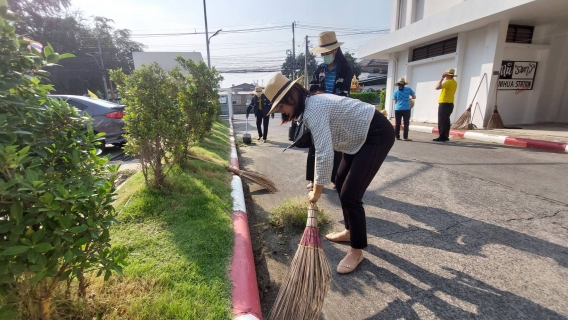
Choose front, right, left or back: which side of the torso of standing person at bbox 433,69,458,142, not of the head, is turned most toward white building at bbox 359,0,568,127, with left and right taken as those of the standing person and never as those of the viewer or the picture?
right

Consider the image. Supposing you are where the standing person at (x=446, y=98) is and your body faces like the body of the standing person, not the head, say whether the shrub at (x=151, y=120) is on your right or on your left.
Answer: on your left

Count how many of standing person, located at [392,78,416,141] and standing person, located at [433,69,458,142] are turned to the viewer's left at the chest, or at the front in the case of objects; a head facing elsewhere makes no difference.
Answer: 1

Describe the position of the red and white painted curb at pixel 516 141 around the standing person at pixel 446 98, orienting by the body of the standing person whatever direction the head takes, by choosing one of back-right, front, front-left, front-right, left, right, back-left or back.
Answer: back

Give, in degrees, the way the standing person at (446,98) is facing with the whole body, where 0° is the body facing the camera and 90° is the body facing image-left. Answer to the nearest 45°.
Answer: approximately 90°
